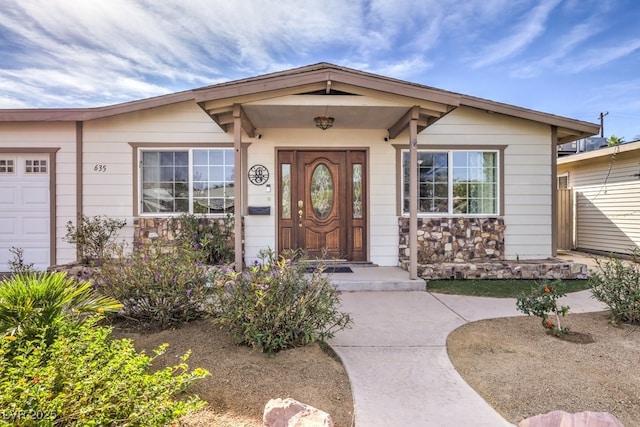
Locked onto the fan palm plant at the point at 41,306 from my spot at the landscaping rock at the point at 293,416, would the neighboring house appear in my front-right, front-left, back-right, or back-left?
back-right

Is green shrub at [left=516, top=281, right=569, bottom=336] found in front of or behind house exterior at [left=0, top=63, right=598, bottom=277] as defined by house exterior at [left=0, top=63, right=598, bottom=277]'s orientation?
in front

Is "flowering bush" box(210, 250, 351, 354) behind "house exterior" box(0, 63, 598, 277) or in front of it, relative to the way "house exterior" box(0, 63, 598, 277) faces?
in front

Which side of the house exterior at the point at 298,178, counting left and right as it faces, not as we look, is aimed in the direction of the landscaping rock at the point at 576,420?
front

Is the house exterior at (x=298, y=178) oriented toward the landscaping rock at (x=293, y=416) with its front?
yes

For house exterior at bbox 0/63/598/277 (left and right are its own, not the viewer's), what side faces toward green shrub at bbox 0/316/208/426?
front

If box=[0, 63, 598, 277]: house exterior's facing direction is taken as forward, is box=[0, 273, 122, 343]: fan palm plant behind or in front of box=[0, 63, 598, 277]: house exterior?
in front

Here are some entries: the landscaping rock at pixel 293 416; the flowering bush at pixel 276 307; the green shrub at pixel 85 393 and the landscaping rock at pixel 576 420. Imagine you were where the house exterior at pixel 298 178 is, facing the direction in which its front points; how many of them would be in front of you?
4

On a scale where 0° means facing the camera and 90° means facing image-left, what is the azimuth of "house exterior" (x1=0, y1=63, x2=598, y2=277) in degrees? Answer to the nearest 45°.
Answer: approximately 0°

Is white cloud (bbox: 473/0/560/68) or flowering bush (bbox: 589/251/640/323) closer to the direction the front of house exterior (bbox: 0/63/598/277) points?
the flowering bush
